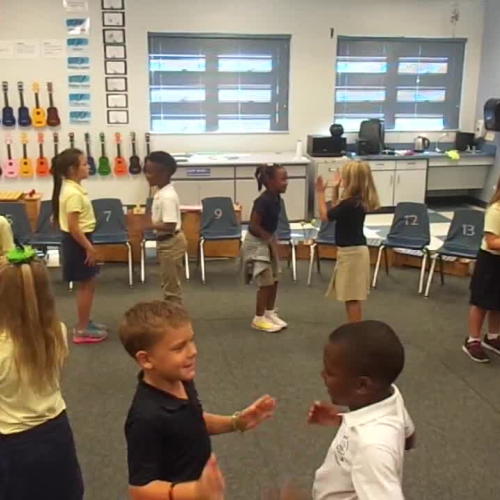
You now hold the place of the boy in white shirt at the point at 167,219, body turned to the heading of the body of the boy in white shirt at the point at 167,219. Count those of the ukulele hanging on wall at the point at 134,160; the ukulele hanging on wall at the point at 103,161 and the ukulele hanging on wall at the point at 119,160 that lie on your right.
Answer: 3

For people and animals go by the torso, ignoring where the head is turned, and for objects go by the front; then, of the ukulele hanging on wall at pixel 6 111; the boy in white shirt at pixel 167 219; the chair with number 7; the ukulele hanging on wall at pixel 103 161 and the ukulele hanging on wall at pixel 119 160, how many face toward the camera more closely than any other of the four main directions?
4

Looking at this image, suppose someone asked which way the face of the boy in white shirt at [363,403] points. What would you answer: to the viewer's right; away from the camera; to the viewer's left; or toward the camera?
to the viewer's left

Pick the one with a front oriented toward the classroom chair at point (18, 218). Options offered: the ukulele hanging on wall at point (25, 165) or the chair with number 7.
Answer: the ukulele hanging on wall

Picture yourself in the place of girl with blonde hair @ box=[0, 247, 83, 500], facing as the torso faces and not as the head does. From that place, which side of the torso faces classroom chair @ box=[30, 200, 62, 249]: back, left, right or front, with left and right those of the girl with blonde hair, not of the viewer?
front

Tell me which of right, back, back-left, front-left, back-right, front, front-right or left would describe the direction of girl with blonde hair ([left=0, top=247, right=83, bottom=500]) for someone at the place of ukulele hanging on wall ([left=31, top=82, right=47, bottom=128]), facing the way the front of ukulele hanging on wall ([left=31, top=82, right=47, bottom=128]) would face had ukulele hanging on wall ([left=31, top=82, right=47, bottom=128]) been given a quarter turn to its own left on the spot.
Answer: right

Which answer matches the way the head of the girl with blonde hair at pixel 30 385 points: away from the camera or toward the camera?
away from the camera

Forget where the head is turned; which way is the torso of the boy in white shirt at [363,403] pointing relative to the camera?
to the viewer's left

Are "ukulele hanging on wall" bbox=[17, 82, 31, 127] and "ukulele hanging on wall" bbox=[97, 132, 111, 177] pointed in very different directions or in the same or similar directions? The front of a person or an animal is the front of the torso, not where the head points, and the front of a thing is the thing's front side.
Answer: same or similar directions

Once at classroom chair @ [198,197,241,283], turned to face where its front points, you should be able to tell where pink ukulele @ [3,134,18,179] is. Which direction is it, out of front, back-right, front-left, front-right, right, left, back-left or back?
back-right

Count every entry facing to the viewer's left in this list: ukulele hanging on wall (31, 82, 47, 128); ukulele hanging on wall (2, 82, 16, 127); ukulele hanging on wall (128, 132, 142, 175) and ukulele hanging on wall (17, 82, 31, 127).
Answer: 0

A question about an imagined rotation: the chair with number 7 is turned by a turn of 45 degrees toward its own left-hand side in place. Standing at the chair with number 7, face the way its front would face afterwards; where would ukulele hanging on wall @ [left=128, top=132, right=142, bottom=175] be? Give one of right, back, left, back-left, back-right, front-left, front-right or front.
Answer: back-left

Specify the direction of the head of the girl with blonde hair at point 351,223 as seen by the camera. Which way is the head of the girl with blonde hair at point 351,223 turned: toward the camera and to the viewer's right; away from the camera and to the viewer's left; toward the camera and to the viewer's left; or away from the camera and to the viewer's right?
away from the camera and to the viewer's left

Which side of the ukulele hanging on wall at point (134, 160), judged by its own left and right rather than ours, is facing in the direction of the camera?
front

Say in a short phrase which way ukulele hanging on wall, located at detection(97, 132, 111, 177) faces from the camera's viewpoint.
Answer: facing the viewer

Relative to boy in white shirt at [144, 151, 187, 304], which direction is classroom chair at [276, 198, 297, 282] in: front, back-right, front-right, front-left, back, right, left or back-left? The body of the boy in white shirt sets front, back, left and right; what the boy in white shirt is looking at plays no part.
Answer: back-right

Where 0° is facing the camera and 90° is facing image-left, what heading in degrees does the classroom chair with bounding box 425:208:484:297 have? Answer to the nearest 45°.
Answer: approximately 45°
